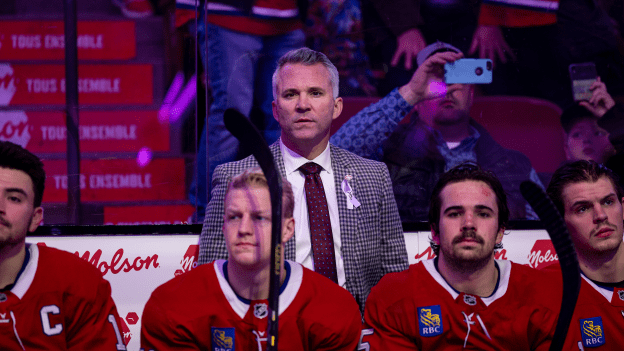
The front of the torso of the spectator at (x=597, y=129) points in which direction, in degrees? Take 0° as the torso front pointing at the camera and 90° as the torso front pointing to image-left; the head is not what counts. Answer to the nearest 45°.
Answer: approximately 0°

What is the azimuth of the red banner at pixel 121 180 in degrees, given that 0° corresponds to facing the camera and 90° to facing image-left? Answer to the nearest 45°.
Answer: approximately 0°

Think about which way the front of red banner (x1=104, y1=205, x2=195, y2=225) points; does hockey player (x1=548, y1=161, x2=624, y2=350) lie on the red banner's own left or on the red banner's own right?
on the red banner's own left

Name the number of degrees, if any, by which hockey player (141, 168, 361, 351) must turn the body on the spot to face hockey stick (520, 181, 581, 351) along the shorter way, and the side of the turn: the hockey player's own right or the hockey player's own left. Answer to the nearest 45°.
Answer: approximately 90° to the hockey player's own left

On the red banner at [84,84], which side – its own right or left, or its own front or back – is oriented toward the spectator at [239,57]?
left
